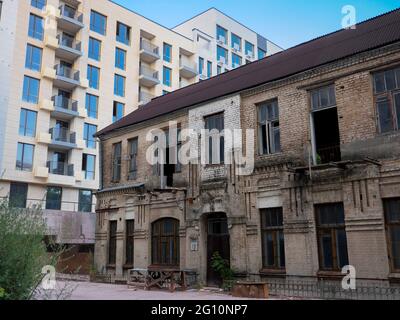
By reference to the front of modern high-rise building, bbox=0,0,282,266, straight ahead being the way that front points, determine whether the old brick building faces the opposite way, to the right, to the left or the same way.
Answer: to the right

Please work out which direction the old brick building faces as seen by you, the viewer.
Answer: facing the viewer and to the left of the viewer

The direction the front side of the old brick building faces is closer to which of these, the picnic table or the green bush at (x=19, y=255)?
the green bush

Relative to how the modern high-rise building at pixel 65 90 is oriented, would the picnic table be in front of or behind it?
in front

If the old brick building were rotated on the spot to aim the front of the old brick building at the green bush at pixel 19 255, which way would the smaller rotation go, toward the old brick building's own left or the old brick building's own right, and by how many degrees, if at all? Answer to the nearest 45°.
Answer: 0° — it already faces it

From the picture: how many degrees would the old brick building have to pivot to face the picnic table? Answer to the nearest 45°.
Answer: approximately 45° to its right

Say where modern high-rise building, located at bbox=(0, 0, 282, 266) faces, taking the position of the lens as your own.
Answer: facing the viewer and to the right of the viewer

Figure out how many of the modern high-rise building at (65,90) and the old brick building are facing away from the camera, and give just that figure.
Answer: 0

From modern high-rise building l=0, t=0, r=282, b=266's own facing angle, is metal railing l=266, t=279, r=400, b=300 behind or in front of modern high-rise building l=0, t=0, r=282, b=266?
in front

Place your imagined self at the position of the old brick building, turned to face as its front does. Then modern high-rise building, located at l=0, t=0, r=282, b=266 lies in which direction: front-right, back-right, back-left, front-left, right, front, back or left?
right
